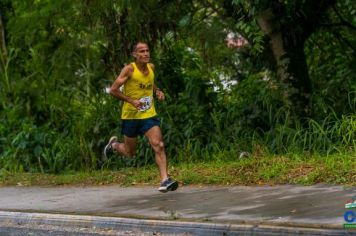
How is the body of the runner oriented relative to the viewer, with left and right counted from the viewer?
facing the viewer and to the right of the viewer

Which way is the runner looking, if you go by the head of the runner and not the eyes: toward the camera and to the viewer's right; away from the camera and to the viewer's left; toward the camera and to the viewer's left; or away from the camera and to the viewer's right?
toward the camera and to the viewer's right

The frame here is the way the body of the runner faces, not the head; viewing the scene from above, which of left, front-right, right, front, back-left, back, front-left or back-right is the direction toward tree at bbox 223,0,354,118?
left
